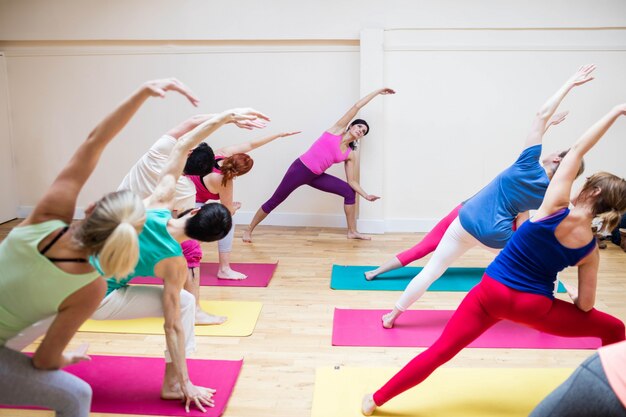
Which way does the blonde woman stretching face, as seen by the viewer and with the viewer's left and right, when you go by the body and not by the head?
facing away from the viewer

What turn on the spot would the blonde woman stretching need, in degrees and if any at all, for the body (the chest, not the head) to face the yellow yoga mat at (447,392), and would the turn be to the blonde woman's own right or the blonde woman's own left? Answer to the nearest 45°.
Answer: approximately 90° to the blonde woman's own right

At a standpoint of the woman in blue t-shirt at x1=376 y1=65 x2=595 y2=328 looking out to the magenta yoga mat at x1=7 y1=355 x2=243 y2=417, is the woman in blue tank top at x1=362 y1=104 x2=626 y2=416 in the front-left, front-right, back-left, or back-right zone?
front-left

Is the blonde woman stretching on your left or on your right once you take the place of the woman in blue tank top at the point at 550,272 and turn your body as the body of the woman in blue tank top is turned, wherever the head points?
on your left

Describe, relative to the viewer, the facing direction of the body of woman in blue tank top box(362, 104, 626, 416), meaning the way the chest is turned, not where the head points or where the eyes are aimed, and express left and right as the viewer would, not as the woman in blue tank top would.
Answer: facing away from the viewer

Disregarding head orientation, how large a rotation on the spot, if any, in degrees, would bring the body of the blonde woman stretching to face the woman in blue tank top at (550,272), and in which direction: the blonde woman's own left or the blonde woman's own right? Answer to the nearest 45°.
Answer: approximately 90° to the blonde woman's own right

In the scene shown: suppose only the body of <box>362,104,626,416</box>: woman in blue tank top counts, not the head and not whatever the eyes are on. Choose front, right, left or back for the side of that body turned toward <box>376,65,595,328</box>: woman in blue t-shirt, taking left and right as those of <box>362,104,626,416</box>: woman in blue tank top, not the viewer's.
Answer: front

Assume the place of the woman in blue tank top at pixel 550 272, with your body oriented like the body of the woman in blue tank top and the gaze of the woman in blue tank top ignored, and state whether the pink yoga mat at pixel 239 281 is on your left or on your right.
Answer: on your left

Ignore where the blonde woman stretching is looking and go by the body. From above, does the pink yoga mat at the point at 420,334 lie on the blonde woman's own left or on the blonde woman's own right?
on the blonde woman's own right

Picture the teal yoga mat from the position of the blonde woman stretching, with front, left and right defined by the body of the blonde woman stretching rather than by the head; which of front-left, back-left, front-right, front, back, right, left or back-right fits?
front-right

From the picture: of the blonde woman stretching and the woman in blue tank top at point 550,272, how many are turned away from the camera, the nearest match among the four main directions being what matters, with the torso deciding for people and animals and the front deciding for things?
2

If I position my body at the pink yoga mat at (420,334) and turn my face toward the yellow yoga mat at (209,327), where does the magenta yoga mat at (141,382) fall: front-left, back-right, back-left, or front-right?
front-left
